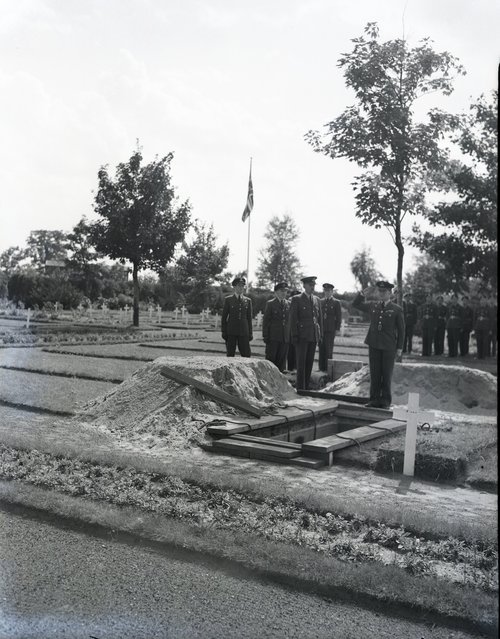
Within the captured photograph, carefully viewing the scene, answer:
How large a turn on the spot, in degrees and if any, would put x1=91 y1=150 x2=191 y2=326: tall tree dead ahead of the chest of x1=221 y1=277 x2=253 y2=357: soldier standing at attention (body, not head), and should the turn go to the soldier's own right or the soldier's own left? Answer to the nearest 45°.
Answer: approximately 180°

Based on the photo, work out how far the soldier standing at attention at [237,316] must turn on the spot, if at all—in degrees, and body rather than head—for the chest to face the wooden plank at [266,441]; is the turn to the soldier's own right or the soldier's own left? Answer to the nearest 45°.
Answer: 0° — they already face it

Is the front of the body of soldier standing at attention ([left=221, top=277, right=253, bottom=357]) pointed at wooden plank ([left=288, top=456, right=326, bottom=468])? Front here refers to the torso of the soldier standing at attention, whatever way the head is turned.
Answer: yes

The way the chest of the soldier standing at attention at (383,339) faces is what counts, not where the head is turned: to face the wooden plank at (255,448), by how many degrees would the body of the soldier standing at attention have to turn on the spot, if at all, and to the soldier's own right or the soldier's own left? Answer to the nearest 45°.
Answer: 0° — they already face it

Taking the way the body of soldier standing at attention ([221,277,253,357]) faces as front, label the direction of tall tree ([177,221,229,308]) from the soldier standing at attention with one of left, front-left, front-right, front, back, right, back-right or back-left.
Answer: back

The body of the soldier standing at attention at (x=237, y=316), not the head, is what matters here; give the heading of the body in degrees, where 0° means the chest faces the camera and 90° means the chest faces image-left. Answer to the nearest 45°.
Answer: approximately 0°

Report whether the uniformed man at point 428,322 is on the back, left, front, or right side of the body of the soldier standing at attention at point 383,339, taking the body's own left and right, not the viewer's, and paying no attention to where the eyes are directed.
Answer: back
